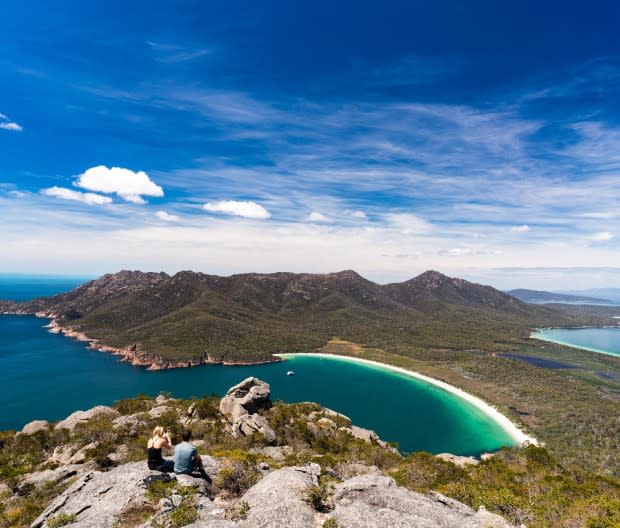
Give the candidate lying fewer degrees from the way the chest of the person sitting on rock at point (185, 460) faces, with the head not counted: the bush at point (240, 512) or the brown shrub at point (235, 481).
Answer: the brown shrub

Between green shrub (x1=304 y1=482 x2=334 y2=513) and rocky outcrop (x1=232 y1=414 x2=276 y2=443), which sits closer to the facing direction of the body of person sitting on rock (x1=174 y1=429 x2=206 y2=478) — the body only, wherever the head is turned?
the rocky outcrop

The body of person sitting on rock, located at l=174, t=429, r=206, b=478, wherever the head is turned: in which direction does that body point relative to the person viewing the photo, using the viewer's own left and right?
facing away from the viewer and to the right of the viewer

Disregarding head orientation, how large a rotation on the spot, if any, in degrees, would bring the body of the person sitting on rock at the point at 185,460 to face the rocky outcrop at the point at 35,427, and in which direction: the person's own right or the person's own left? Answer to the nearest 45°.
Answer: approximately 90° to the person's own left

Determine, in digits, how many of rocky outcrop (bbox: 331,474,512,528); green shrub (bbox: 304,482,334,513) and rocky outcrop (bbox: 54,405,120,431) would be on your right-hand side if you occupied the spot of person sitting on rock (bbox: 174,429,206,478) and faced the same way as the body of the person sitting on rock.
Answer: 2

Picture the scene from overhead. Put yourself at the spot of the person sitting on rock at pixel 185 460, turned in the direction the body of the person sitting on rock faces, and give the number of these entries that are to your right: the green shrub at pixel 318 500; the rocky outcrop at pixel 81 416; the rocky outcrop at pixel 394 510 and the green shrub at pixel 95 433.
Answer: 2

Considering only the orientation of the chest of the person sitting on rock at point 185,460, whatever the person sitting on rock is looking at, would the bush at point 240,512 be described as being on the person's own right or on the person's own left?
on the person's own right

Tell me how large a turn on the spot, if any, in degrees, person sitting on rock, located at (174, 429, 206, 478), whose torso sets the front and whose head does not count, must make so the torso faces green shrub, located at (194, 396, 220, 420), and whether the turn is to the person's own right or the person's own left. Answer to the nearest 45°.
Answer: approximately 45° to the person's own left
